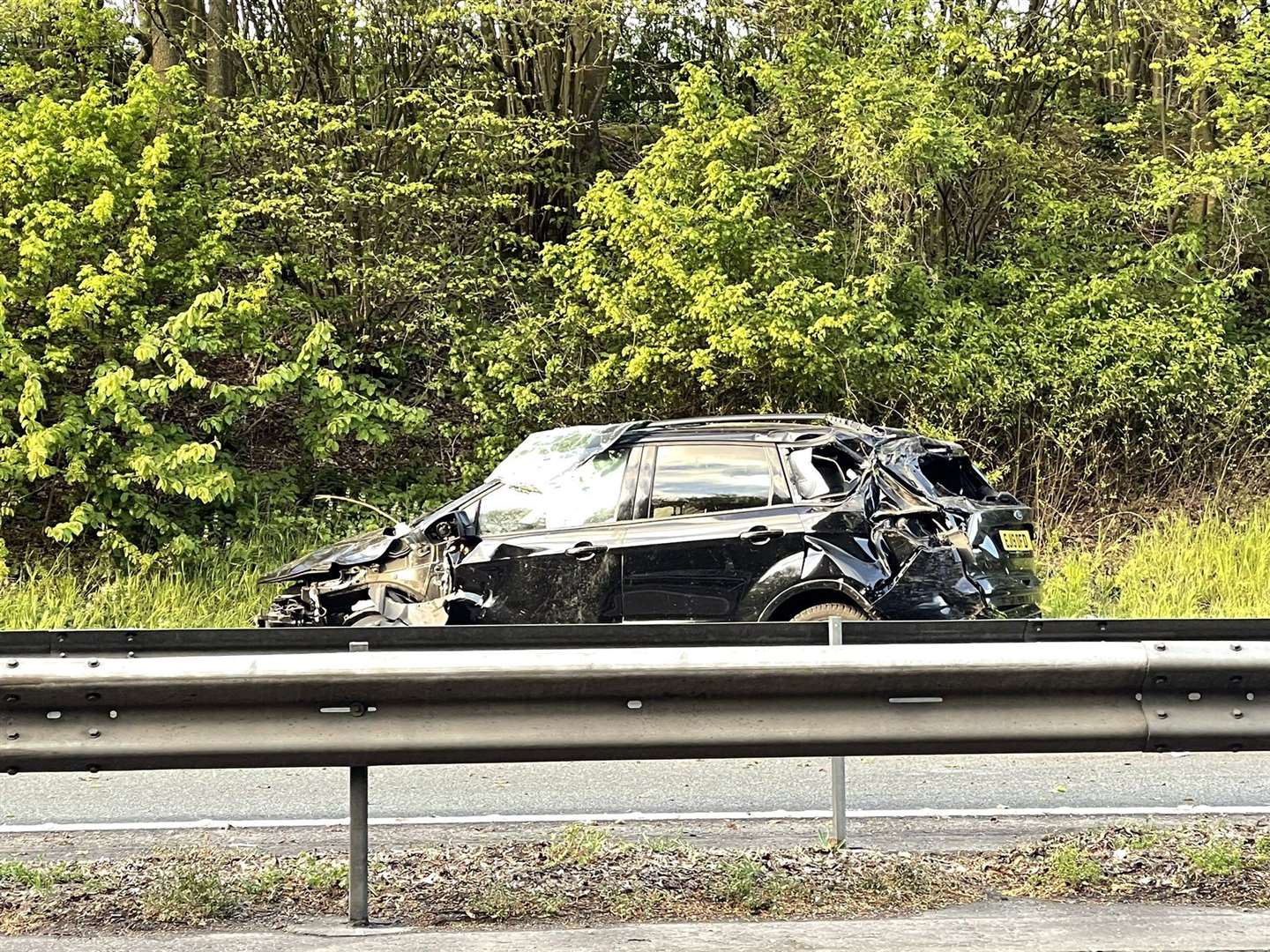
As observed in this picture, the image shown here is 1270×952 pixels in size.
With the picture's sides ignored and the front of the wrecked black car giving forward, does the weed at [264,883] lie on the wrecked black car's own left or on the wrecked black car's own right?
on the wrecked black car's own left

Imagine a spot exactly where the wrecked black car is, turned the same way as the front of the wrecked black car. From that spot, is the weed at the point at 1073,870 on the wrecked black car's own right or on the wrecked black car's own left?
on the wrecked black car's own left

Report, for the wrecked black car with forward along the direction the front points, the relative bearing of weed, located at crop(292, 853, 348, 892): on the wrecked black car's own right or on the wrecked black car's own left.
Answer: on the wrecked black car's own left

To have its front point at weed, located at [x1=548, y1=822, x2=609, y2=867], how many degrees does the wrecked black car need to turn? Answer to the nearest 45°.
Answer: approximately 90° to its left

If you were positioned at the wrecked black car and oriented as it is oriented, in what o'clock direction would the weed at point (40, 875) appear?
The weed is roughly at 10 o'clock from the wrecked black car.

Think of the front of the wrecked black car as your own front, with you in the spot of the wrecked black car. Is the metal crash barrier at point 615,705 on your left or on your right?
on your left

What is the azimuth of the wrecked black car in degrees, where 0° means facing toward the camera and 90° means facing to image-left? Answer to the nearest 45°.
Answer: approximately 90°

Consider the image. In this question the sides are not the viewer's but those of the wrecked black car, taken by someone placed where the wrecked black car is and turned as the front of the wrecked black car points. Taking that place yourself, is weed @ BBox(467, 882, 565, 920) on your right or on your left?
on your left

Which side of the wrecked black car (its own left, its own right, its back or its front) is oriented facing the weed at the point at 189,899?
left
